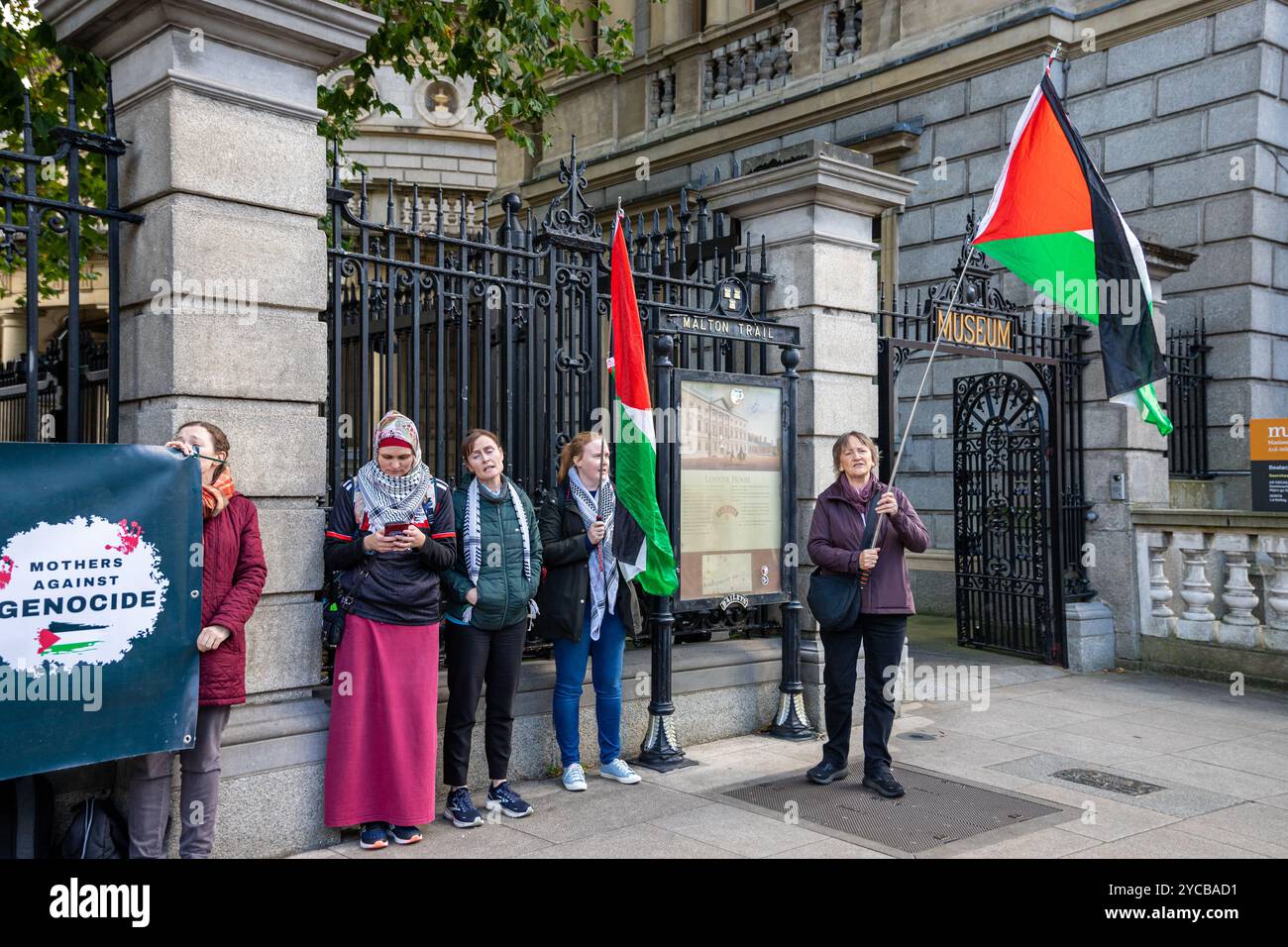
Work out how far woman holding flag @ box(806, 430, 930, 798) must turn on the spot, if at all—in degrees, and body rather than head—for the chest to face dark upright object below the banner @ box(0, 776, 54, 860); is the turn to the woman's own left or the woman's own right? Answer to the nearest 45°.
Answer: approximately 45° to the woman's own right

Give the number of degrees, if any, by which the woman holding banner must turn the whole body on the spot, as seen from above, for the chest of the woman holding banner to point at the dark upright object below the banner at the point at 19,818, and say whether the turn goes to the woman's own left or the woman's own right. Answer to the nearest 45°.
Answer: approximately 45° to the woman's own right

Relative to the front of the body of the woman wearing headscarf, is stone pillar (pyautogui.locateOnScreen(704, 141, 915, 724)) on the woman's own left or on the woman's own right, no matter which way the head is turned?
on the woman's own left

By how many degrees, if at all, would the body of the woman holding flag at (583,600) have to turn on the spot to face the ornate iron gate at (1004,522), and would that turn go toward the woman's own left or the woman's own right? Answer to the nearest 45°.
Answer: approximately 90° to the woman's own left

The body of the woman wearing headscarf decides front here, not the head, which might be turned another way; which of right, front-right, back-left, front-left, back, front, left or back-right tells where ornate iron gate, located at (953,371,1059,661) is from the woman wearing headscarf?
back-left

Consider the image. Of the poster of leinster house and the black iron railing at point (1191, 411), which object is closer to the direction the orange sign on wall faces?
the poster of leinster house

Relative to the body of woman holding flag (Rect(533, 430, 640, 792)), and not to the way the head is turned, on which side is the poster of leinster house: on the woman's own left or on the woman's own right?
on the woman's own left

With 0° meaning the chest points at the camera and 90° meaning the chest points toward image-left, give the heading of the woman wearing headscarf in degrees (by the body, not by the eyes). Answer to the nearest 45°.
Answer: approximately 0°

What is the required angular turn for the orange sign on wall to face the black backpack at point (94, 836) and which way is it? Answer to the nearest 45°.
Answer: approximately 45° to its right

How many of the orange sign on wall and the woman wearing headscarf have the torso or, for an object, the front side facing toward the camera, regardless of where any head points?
2

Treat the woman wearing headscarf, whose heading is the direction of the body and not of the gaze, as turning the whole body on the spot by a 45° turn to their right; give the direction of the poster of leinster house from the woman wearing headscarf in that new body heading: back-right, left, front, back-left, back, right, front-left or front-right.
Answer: back
